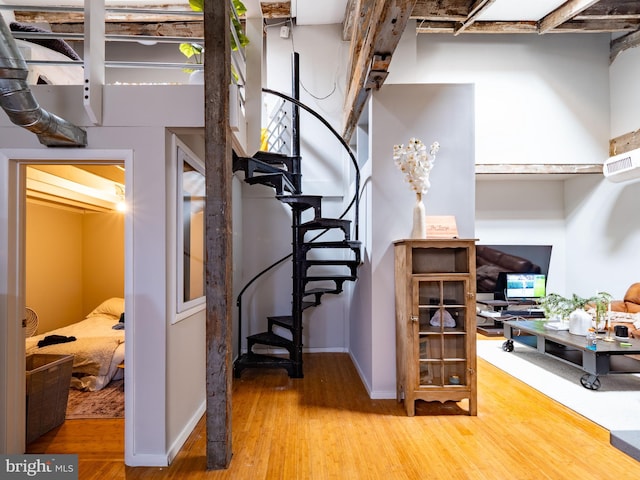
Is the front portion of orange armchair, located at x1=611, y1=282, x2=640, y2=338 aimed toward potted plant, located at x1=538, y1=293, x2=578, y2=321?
yes

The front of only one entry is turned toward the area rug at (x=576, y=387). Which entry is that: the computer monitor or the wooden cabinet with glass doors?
the computer monitor

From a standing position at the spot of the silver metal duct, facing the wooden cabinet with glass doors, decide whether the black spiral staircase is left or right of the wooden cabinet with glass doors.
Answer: left

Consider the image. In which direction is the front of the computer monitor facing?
toward the camera

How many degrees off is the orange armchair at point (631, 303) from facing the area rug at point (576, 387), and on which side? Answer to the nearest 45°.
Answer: approximately 45° to its left

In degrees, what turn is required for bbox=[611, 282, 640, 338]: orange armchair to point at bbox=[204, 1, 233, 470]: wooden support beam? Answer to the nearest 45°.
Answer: approximately 45° to its left

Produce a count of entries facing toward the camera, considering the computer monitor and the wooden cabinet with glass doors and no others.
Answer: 2

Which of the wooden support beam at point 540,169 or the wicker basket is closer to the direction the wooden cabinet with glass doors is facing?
the wicker basket

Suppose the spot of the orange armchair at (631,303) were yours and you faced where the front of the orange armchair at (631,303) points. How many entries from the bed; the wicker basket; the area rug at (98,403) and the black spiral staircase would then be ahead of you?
4

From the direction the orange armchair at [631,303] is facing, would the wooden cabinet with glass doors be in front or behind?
in front

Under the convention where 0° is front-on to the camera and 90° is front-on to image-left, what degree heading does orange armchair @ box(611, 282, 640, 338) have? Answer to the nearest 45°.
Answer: approximately 45°

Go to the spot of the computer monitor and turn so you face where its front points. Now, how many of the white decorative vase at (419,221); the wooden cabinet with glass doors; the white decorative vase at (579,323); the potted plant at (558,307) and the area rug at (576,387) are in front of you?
5

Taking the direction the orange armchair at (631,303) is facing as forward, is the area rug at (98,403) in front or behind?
in front

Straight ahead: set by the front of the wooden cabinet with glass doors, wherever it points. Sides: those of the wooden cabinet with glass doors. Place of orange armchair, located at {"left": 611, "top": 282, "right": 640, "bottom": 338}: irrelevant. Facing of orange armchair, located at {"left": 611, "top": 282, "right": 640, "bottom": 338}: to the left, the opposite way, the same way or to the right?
to the right

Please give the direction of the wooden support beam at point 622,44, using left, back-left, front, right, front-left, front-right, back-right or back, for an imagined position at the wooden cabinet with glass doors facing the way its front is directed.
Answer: back-left

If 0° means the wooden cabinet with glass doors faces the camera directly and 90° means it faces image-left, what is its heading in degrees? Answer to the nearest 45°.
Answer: approximately 0°
